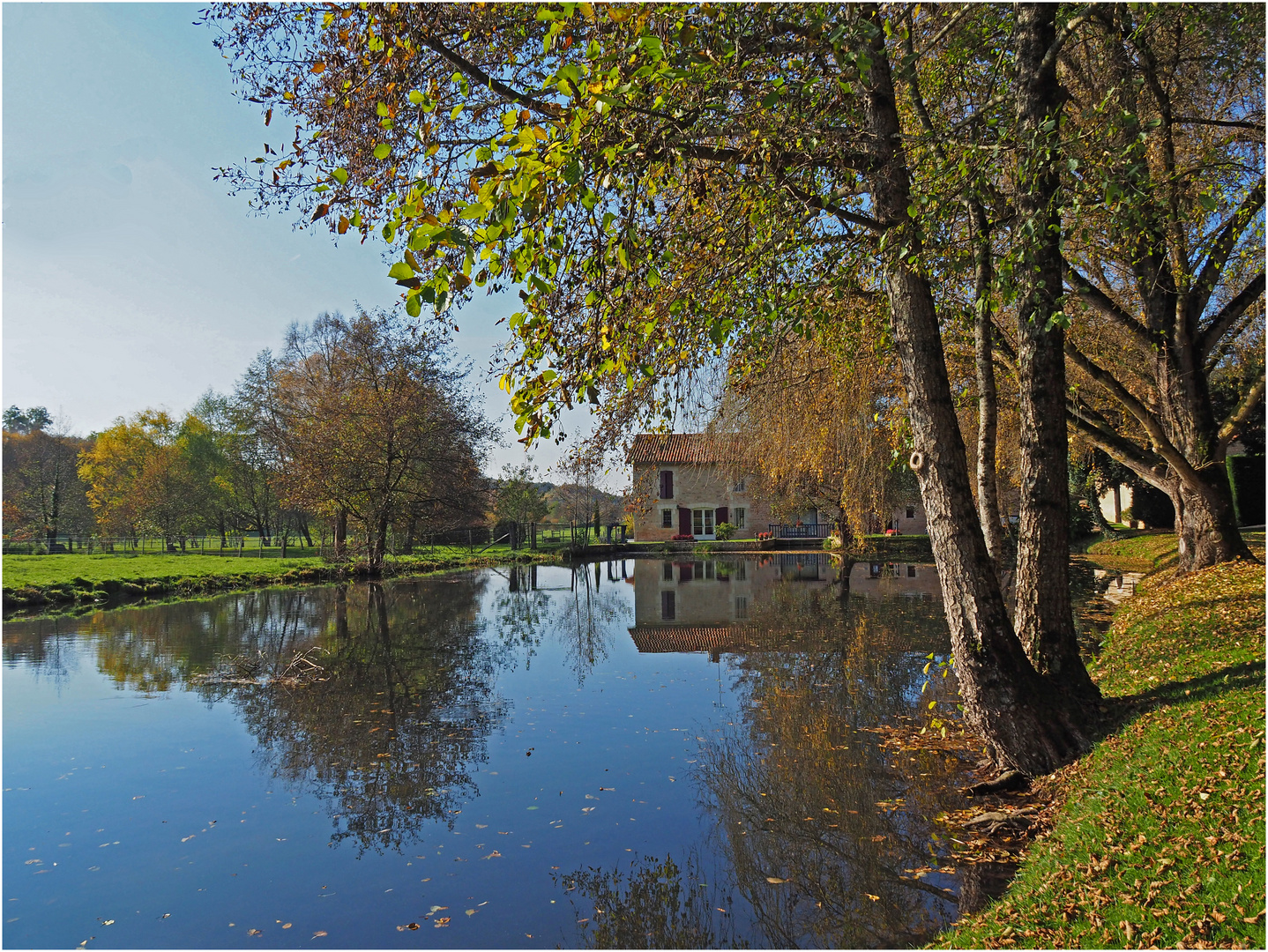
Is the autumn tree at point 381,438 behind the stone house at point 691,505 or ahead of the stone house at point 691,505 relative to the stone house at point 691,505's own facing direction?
ahead

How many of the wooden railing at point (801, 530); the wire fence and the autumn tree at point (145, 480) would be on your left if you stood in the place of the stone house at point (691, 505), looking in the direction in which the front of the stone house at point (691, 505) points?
1

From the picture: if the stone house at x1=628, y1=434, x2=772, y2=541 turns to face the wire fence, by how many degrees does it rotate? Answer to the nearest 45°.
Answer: approximately 45° to its right

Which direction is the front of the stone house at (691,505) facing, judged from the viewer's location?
facing the viewer

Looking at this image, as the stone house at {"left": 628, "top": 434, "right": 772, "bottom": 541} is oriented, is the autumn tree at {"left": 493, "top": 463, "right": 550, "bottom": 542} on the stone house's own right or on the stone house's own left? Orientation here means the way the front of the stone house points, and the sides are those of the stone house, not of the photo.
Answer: on the stone house's own right

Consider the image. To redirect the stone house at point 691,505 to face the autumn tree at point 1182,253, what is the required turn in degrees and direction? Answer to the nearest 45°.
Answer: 0° — it already faces it

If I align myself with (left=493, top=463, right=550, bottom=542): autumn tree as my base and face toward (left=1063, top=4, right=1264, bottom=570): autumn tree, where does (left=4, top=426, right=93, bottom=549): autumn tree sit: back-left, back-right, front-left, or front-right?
back-right

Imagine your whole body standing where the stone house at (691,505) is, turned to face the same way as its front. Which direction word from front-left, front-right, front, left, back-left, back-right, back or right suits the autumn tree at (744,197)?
front

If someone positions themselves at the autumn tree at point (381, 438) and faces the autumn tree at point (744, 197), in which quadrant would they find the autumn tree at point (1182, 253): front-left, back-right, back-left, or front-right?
front-left

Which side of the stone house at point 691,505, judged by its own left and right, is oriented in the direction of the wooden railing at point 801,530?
left

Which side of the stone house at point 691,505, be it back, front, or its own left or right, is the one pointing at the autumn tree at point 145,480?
right

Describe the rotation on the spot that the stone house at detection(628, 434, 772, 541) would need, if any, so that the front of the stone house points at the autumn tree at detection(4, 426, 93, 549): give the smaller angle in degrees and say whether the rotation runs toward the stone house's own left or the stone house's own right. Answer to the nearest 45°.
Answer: approximately 90° to the stone house's own right

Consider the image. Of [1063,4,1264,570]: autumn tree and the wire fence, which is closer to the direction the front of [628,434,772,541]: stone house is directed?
the autumn tree
